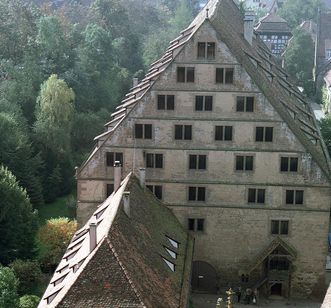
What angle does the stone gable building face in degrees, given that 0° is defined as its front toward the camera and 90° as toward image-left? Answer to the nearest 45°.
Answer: approximately 0°

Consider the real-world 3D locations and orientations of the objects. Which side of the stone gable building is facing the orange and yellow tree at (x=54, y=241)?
right

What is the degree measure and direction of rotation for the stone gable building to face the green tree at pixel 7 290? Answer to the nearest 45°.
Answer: approximately 45° to its right

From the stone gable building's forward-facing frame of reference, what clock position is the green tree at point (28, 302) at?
The green tree is roughly at 2 o'clock from the stone gable building.
